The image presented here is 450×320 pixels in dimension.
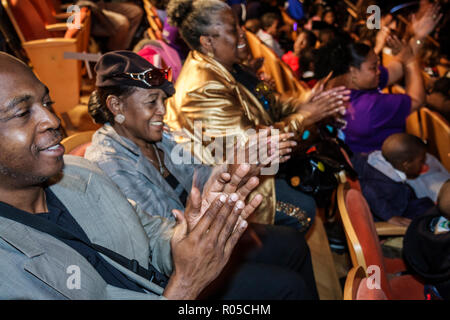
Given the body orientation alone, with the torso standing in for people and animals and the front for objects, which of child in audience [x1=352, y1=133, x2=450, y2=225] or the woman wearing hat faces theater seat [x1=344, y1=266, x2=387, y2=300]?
the woman wearing hat

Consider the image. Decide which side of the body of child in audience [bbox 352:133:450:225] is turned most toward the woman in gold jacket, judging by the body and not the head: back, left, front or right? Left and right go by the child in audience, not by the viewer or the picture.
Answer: back

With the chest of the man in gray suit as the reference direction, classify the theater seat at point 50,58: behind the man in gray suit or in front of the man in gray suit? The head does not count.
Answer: behind

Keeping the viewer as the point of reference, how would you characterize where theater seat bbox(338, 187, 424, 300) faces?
facing to the right of the viewer

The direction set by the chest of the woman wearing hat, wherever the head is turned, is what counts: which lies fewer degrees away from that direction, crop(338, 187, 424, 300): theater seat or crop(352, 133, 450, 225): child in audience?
the theater seat

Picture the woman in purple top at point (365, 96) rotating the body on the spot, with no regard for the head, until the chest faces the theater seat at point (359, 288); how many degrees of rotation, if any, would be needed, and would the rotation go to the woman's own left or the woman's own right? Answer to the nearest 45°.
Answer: approximately 90° to the woman's own right

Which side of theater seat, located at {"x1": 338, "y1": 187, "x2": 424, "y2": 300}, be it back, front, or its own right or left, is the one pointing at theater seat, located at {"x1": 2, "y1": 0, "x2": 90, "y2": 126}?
back

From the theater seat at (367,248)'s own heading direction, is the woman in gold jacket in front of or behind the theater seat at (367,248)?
behind

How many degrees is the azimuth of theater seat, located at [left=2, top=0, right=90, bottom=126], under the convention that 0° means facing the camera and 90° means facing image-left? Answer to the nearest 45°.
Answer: approximately 315°

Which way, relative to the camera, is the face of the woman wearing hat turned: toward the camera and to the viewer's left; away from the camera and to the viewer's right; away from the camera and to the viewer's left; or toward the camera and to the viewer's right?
toward the camera and to the viewer's right

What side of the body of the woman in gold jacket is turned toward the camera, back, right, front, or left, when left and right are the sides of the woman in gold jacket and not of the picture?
right
